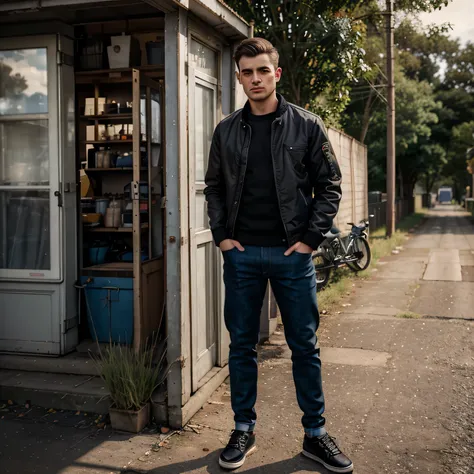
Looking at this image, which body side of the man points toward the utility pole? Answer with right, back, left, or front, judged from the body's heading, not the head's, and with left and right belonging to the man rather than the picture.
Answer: back

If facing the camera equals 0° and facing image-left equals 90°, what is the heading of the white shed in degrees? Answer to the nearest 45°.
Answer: approximately 0°

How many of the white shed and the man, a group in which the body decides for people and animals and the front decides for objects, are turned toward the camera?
2

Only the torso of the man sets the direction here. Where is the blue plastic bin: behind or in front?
behind

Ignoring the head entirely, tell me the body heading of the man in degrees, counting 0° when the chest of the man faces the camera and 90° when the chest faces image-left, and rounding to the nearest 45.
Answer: approximately 0°

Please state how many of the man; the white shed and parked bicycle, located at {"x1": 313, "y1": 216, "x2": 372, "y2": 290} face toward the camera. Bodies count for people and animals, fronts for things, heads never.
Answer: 2

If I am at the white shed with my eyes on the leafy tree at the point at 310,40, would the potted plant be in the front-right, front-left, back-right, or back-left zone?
back-right

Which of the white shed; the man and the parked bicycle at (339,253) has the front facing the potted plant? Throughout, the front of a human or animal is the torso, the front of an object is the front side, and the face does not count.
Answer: the white shed

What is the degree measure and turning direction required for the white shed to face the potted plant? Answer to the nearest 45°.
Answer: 0° — it already faces it
